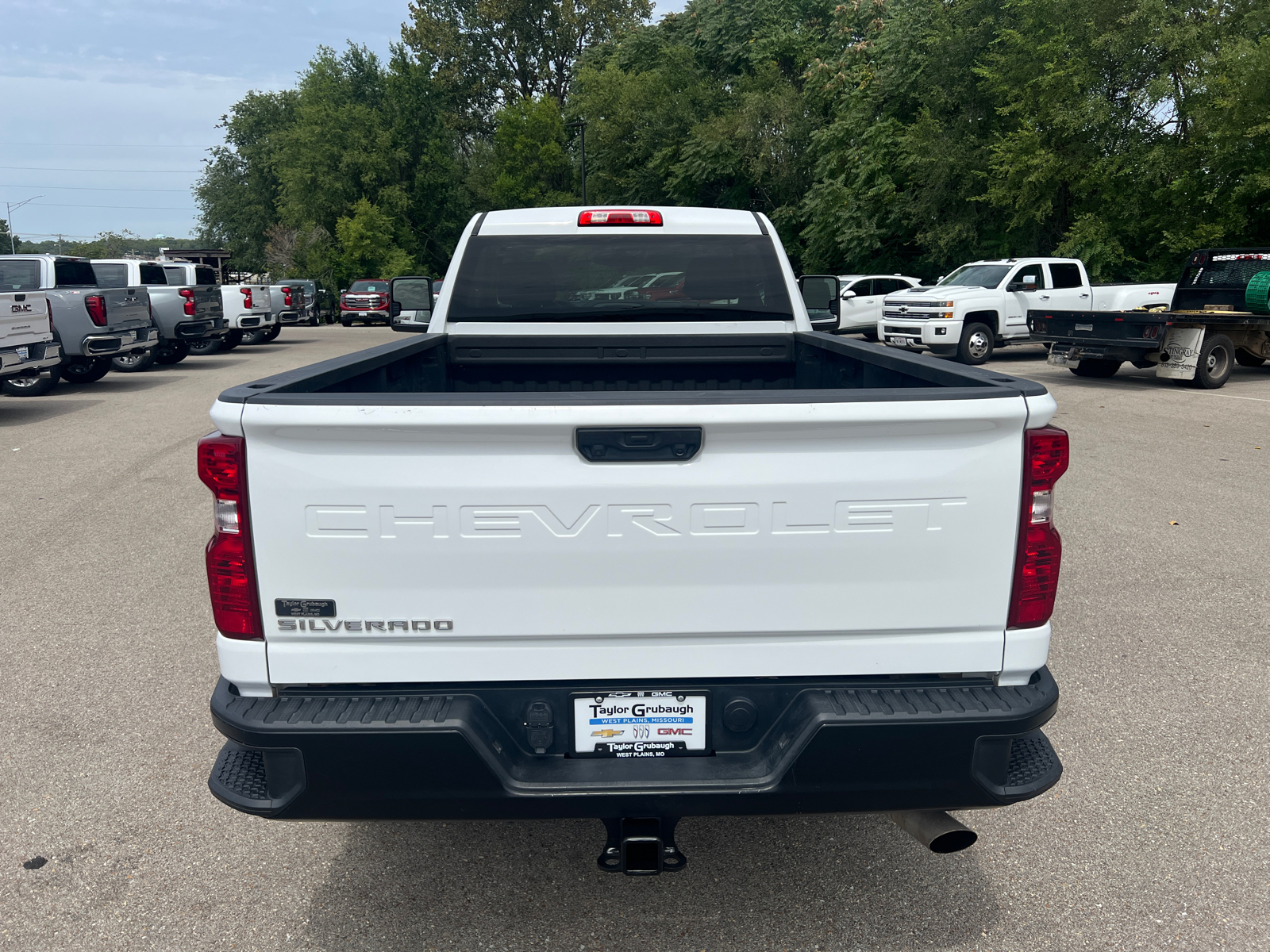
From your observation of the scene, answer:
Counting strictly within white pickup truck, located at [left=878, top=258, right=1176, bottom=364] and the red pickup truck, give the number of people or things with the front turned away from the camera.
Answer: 0

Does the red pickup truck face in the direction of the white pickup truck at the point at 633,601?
yes

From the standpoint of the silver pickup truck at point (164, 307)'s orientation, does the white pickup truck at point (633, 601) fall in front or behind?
behind

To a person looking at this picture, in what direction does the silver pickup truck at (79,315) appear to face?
facing away from the viewer and to the left of the viewer

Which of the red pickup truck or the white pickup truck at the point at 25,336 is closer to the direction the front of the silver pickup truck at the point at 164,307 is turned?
the red pickup truck

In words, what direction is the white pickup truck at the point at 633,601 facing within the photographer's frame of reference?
facing away from the viewer

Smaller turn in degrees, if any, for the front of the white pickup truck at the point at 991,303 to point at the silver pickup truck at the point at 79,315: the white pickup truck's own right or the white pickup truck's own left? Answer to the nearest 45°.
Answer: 0° — it already faces it

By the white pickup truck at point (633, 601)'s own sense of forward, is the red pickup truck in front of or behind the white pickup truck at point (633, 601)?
in front

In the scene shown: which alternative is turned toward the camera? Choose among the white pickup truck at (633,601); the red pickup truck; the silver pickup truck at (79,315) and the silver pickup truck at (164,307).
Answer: the red pickup truck

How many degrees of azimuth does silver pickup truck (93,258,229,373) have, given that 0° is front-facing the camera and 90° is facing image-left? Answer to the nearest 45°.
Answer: approximately 135°

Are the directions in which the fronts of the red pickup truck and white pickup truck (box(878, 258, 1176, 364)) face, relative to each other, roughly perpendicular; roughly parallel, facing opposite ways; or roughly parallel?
roughly perpendicular

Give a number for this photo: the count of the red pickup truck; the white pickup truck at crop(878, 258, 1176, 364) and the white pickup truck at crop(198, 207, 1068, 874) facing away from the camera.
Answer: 1

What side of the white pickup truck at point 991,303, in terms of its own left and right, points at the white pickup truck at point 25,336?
front

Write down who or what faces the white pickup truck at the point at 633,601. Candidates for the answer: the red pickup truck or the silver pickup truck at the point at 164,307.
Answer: the red pickup truck

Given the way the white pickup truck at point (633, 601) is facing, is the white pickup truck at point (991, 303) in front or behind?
in front

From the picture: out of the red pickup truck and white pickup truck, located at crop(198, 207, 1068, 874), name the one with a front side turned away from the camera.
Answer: the white pickup truck

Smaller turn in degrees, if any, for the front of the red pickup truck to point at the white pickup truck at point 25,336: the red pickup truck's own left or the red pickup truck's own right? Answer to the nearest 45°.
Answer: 0° — it already faces it

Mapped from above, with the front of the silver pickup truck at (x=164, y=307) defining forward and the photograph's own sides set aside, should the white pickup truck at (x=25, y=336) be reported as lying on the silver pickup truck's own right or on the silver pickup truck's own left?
on the silver pickup truck's own left

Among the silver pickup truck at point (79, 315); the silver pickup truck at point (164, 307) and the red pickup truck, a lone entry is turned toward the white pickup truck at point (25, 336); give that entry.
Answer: the red pickup truck

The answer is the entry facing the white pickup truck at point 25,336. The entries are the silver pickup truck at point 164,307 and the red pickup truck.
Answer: the red pickup truck
